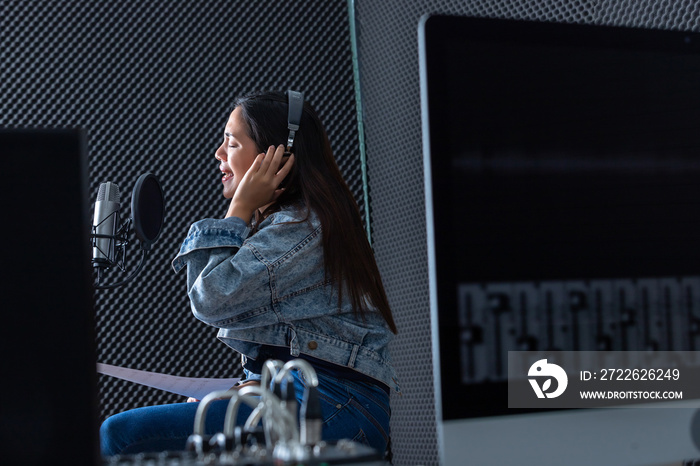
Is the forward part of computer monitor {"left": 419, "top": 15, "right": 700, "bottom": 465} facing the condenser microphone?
no

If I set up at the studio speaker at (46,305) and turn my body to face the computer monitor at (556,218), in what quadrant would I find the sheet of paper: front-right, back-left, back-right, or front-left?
front-left

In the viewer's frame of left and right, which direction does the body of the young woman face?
facing to the left of the viewer

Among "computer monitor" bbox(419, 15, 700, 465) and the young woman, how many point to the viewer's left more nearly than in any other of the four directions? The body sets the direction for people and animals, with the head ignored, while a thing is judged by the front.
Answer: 1

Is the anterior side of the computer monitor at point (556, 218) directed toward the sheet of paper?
no

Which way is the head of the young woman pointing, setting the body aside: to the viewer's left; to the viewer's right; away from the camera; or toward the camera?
to the viewer's left

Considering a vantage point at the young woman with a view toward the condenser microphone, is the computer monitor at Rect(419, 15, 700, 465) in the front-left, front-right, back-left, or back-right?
back-left

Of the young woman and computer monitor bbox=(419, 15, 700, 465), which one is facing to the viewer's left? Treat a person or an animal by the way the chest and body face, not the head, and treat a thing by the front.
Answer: the young woman
